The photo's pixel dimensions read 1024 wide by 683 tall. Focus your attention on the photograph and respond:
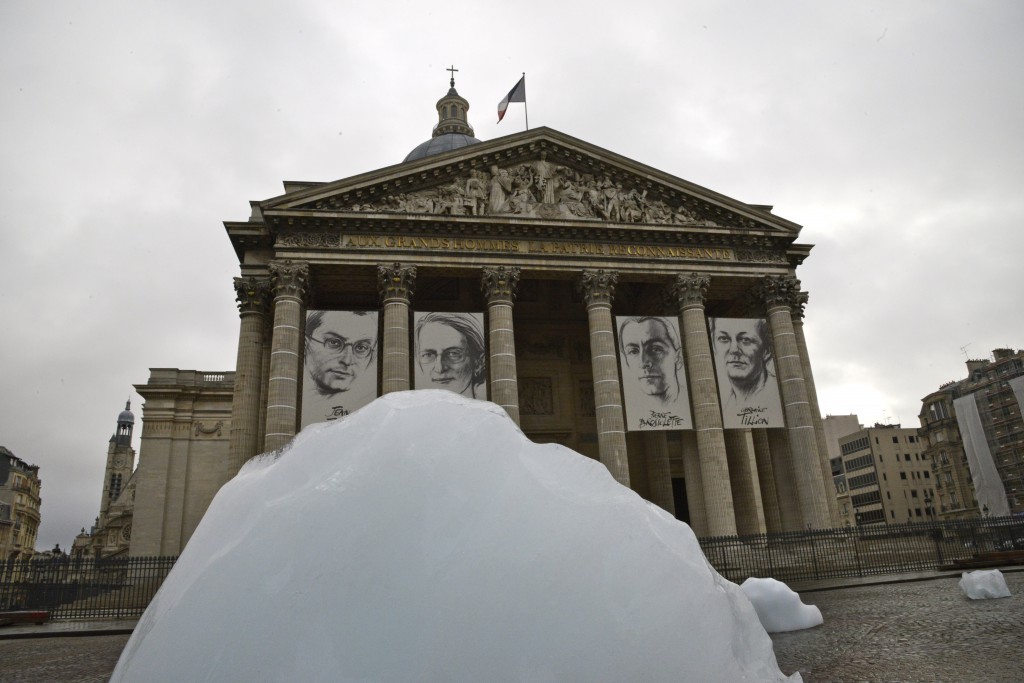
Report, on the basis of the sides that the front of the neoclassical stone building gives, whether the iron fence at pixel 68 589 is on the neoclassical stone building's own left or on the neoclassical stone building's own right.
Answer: on the neoclassical stone building's own right

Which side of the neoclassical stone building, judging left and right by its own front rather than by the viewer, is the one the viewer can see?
front

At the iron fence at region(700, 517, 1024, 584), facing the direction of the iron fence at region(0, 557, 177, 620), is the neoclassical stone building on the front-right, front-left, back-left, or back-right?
front-right
